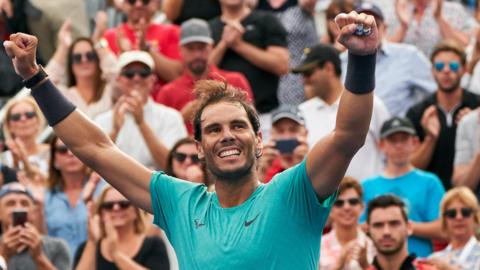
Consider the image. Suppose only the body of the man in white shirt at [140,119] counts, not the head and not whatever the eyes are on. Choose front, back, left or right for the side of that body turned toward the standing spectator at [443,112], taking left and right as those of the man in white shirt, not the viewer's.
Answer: left

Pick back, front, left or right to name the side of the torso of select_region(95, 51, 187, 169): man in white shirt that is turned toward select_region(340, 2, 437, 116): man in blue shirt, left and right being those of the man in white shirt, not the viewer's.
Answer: left
